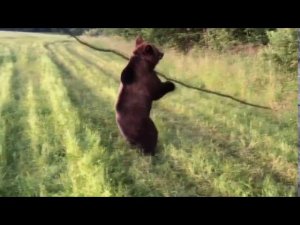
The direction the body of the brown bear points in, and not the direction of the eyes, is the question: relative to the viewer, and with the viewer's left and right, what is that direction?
facing away from the viewer and to the right of the viewer
